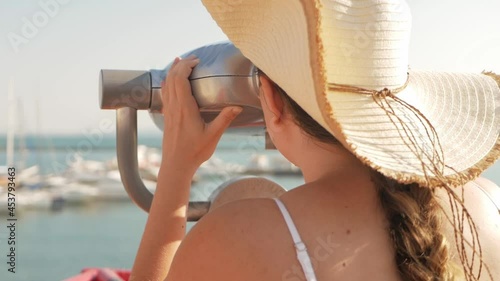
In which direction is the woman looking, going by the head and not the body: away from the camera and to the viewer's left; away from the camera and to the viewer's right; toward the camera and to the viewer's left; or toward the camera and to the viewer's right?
away from the camera and to the viewer's left

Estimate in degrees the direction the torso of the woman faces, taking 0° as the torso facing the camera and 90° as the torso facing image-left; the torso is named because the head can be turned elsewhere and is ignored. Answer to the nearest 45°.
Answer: approximately 135°
